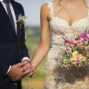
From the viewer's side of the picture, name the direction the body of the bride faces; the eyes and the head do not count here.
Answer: toward the camera

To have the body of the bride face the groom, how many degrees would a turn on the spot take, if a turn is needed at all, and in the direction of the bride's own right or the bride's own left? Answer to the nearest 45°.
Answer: approximately 45° to the bride's own right

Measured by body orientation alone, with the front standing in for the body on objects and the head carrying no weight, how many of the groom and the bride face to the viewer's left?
0

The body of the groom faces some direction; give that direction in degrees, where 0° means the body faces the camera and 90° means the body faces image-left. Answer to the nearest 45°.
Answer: approximately 315°

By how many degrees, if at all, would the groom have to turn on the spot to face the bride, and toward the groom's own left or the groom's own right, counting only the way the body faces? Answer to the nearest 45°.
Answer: approximately 90° to the groom's own left
